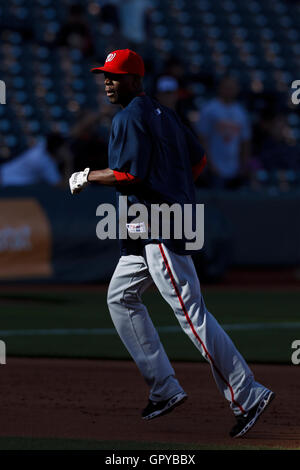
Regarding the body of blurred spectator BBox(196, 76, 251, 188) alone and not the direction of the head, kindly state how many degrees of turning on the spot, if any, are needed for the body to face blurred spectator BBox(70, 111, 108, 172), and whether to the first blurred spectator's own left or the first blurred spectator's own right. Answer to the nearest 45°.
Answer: approximately 45° to the first blurred spectator's own right

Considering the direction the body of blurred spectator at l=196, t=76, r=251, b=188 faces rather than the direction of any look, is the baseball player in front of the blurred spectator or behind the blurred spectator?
in front

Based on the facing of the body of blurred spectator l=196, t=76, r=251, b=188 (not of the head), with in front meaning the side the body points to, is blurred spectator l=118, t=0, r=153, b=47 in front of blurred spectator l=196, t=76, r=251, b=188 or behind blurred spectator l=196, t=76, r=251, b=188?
behind

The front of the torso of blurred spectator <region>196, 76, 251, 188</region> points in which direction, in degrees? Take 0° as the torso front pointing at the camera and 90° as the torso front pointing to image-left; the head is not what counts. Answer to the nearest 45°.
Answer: approximately 0°

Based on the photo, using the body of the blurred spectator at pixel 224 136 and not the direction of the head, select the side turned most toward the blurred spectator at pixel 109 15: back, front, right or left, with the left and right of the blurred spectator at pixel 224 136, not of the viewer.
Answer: back

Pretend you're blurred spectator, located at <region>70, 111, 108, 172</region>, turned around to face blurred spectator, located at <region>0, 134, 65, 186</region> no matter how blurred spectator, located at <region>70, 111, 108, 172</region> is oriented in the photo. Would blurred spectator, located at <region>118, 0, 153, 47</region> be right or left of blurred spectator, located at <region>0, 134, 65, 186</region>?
right

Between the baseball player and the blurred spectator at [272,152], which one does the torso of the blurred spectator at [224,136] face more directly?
the baseball player
